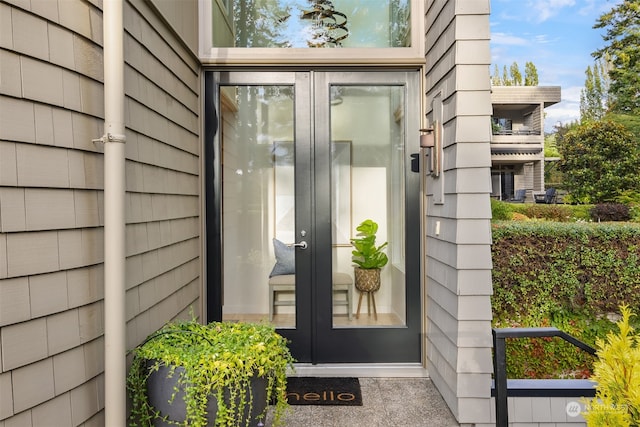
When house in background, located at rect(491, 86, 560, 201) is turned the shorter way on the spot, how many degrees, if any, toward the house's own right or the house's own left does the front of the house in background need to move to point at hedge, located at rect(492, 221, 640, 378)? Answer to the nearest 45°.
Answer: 0° — it already faces it

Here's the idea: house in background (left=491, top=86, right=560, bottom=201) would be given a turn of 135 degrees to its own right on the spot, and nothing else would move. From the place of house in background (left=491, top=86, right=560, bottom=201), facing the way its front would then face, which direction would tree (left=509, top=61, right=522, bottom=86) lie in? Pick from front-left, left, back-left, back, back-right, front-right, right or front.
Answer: front-right

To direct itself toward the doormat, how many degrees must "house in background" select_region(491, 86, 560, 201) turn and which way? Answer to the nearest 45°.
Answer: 0° — it already faces it

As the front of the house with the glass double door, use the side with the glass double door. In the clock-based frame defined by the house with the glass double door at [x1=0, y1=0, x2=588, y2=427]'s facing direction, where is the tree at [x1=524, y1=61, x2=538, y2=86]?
The tree is roughly at 7 o'clock from the house with the glass double door.

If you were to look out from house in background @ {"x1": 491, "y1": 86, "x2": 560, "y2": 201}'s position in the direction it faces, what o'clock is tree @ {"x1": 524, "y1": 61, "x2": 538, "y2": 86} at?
The tree is roughly at 6 o'clock from the house in background.

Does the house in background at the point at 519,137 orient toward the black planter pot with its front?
yes

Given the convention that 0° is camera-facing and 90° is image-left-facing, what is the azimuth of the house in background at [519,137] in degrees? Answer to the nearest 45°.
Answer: approximately 0°

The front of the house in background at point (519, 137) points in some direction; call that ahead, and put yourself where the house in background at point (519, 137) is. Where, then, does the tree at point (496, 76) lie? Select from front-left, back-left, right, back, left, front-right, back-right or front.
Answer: back

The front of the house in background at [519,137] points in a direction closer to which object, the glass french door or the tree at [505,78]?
the glass french door

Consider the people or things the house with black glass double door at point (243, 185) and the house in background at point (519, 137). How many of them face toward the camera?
2

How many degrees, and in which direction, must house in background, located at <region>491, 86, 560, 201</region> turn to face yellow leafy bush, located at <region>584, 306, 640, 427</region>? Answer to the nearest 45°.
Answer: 0° — it already faces it

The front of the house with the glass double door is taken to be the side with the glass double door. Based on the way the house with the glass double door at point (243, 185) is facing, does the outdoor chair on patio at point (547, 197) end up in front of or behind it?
behind

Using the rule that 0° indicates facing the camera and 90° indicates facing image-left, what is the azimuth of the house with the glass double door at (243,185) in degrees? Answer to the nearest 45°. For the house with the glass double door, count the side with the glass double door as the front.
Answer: approximately 0°
